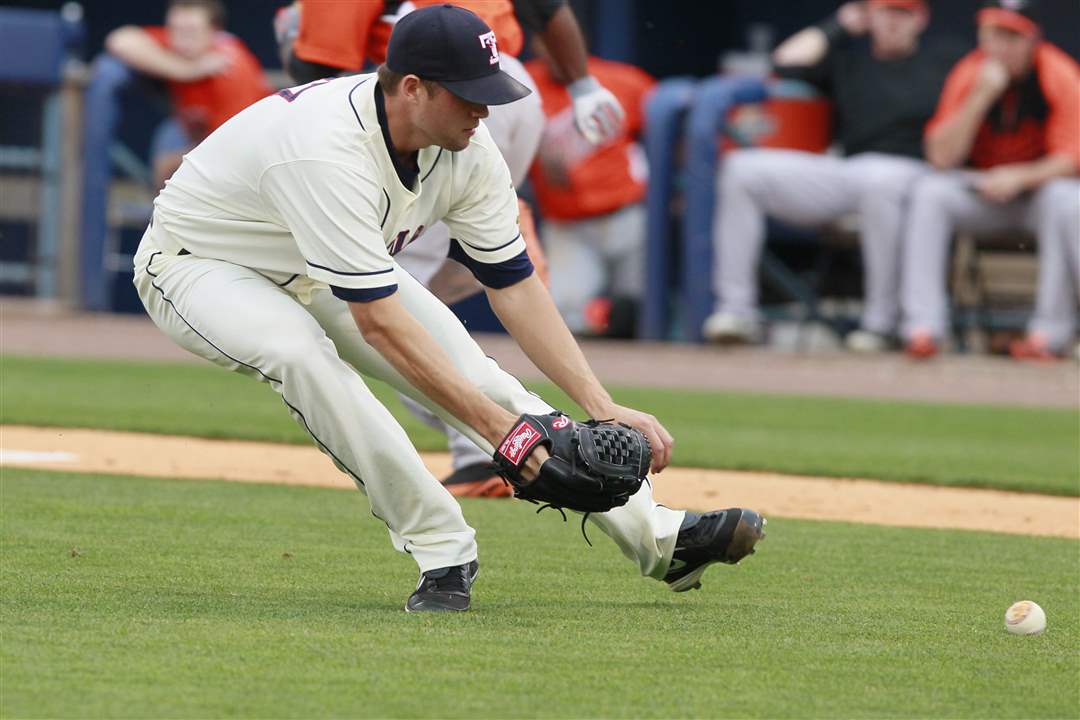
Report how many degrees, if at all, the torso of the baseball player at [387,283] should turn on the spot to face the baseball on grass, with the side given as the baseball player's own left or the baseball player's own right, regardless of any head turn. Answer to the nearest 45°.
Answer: approximately 45° to the baseball player's own left

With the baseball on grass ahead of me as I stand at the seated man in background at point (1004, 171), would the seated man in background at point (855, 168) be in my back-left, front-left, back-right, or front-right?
back-right

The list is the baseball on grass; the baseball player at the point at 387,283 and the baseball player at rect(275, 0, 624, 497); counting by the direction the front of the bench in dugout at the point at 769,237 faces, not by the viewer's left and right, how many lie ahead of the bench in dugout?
3

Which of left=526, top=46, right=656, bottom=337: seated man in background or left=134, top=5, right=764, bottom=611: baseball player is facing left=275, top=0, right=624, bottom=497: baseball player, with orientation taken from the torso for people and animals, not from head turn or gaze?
the seated man in background

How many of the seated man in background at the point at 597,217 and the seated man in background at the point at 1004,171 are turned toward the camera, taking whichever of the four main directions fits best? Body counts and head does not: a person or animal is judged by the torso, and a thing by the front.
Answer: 2

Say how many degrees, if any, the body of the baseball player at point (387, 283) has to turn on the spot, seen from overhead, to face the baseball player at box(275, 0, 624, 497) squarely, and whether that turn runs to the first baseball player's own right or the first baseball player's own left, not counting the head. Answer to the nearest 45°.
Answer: approximately 135° to the first baseball player's own left
